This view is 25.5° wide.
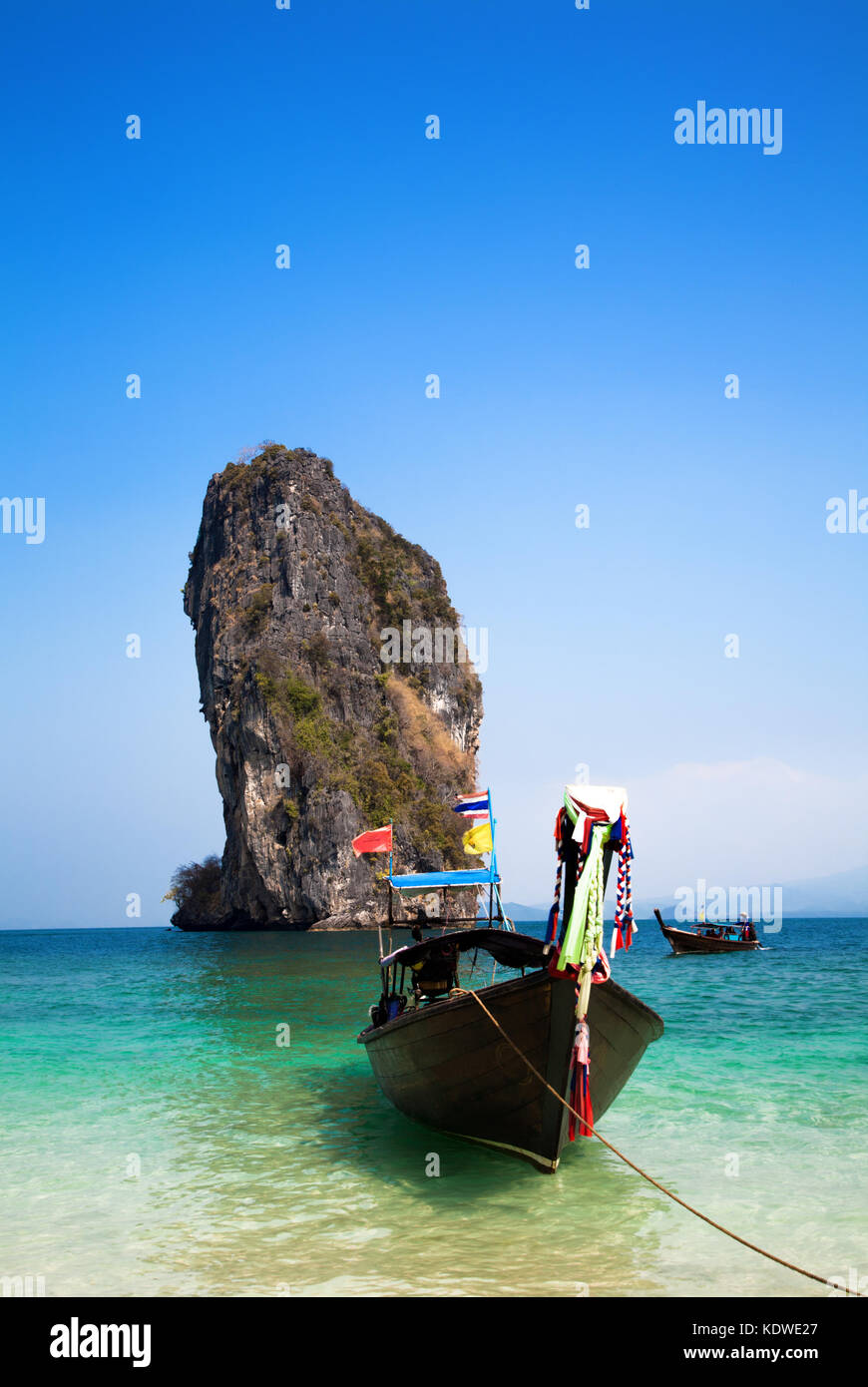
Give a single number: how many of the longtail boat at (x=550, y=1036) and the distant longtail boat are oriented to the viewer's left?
1

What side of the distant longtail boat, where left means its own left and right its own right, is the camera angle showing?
left

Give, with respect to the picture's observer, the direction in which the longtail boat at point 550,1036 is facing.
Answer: facing the viewer and to the right of the viewer

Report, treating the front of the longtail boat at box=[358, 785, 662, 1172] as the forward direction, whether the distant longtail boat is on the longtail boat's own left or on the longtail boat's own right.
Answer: on the longtail boat's own left

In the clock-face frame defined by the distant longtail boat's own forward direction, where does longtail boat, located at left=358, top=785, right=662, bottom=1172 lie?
The longtail boat is roughly at 9 o'clock from the distant longtail boat.

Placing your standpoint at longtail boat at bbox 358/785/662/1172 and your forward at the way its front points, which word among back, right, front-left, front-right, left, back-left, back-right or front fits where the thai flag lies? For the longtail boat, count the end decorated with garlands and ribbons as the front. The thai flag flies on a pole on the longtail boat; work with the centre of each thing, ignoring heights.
back-left

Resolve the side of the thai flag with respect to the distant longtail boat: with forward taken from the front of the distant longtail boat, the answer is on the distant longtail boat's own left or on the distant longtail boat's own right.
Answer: on the distant longtail boat's own left
